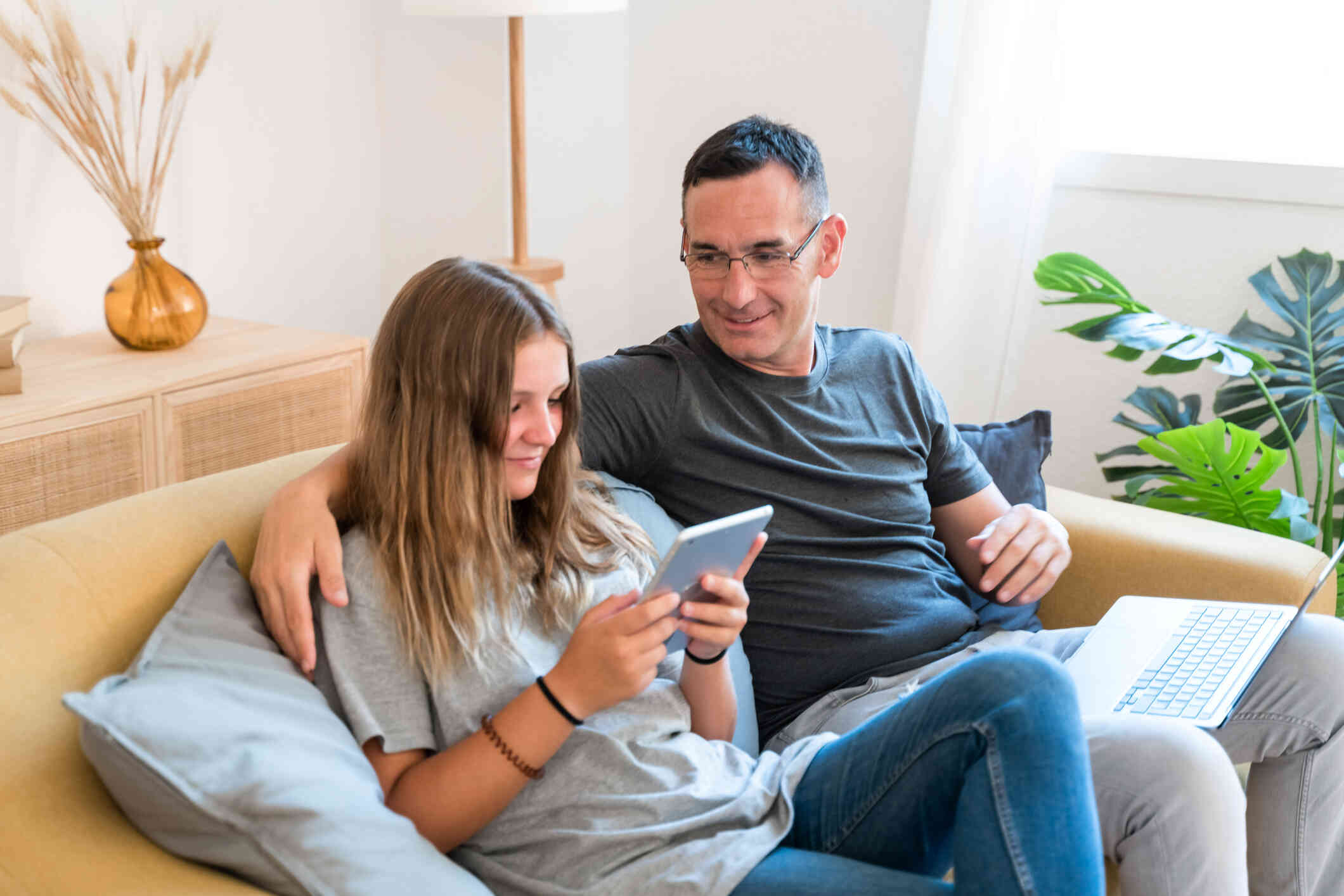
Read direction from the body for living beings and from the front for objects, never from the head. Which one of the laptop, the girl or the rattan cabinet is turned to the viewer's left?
the laptop

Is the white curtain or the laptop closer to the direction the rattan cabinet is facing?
the laptop

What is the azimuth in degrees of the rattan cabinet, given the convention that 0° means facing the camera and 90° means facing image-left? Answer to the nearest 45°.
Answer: approximately 315°

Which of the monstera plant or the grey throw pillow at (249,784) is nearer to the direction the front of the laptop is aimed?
the grey throw pillow

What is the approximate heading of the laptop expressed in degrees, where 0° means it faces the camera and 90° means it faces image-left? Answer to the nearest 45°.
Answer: approximately 90°

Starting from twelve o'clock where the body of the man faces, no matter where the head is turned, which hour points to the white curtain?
The white curtain is roughly at 8 o'clock from the man.

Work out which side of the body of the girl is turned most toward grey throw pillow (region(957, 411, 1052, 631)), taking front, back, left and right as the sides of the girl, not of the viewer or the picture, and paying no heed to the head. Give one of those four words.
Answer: left
